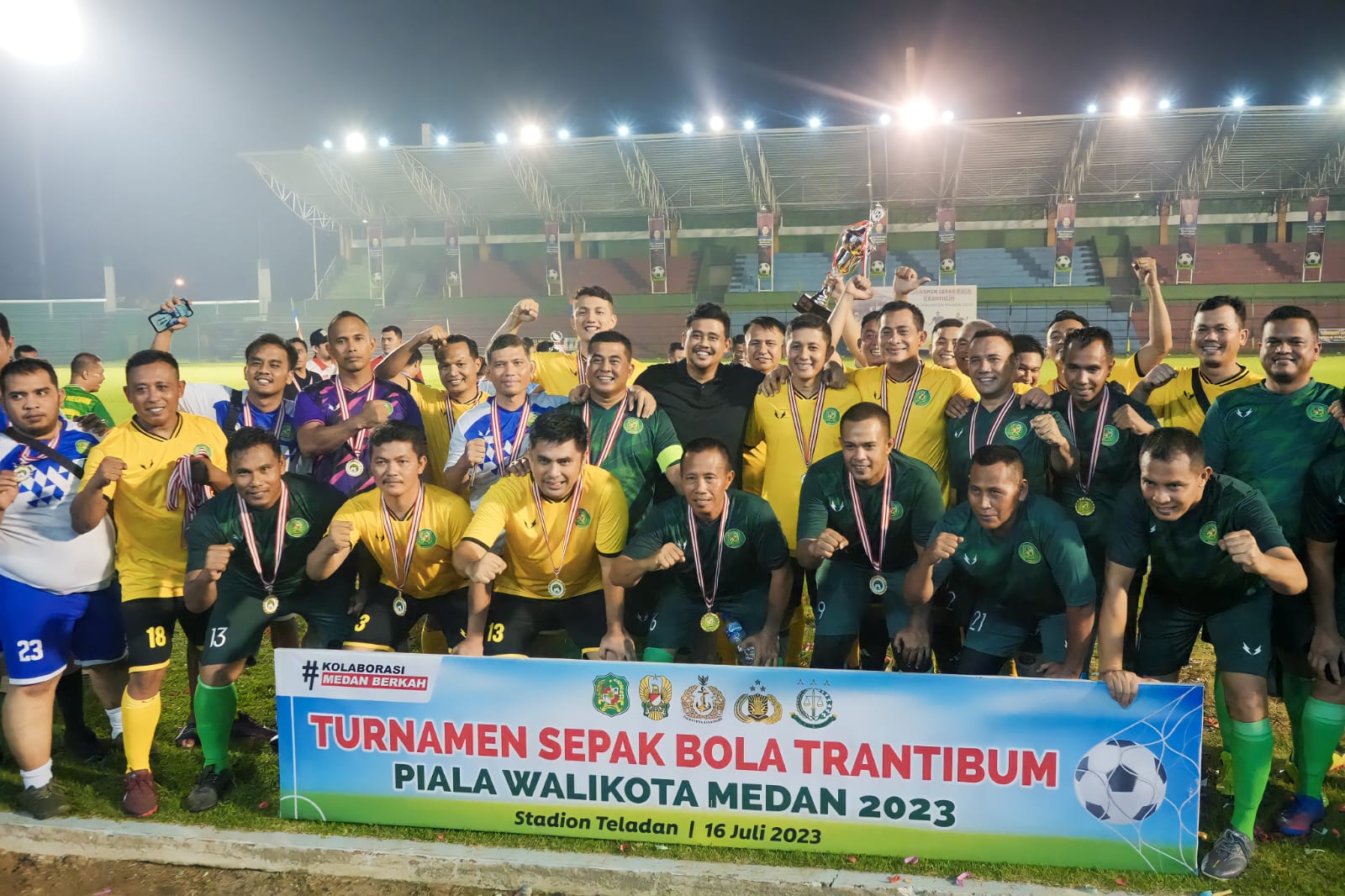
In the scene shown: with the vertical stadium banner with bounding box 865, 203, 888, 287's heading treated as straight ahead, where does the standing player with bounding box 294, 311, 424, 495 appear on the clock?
The standing player is roughly at 12 o'clock from the vertical stadium banner.

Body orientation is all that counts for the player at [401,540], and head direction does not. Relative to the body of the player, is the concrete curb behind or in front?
in front

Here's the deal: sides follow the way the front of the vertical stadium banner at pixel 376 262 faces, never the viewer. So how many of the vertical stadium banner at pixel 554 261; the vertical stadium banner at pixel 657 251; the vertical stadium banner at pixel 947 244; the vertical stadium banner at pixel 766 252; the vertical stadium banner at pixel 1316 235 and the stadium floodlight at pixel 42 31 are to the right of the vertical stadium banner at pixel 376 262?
1

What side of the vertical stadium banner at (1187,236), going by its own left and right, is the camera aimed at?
front

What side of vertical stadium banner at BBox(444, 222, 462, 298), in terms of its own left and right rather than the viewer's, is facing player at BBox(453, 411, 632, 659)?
front

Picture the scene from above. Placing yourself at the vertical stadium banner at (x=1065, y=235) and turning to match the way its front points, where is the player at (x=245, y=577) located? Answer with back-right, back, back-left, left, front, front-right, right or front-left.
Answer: front

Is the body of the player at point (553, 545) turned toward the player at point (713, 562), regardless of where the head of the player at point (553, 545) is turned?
no

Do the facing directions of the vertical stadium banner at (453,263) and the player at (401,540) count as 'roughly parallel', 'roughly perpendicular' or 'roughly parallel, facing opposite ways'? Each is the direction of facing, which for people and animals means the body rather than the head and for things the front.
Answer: roughly parallel

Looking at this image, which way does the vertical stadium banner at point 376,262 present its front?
toward the camera

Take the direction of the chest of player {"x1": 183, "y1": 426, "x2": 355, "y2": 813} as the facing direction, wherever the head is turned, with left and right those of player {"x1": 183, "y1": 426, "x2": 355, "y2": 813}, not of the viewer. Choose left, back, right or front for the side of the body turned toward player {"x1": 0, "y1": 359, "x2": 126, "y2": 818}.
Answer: right

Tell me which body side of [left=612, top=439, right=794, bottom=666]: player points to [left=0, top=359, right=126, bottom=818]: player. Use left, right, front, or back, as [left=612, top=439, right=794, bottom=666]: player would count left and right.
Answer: right

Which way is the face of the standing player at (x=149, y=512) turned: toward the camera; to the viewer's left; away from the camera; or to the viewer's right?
toward the camera

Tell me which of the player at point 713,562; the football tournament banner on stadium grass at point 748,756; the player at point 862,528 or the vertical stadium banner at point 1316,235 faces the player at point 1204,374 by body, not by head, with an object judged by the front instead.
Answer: the vertical stadium banner

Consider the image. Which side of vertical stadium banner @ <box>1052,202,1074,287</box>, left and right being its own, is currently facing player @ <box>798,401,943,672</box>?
front

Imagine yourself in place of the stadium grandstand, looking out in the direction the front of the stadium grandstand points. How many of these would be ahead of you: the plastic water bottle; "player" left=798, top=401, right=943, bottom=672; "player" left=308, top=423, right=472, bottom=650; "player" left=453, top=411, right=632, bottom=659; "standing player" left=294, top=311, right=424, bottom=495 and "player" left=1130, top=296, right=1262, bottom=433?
6

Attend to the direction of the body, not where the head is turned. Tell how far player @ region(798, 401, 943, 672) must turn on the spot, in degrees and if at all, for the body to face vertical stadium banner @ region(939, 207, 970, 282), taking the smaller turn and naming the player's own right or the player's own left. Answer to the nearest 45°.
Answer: approximately 180°

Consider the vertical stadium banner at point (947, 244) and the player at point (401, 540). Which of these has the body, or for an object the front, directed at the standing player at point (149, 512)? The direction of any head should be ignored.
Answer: the vertical stadium banner

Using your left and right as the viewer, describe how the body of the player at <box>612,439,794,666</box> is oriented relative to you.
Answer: facing the viewer

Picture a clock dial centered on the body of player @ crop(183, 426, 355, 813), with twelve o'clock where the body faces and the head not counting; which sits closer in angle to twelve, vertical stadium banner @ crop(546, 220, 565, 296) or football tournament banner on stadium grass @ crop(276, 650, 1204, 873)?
the football tournament banner on stadium grass
